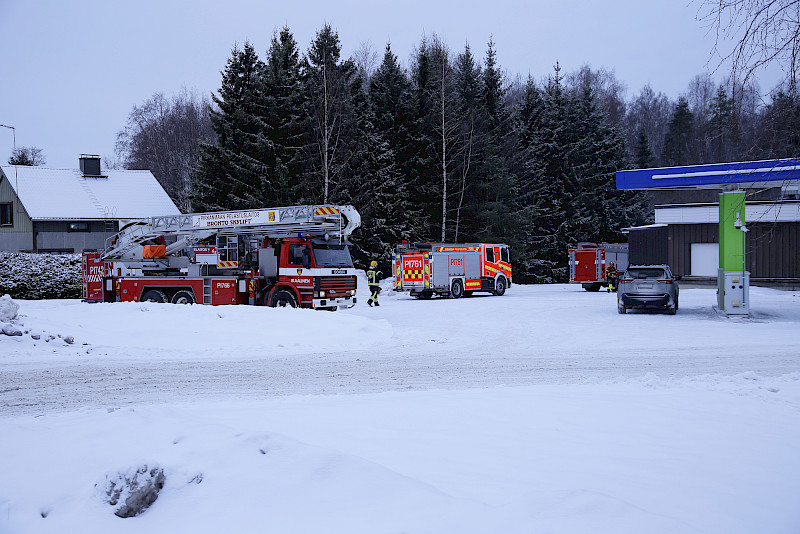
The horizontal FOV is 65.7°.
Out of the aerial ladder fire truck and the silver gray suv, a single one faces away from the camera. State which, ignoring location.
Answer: the silver gray suv

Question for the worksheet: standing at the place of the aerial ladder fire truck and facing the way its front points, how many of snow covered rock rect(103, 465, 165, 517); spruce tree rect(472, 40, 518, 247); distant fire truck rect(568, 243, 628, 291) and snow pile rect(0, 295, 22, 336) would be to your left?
2

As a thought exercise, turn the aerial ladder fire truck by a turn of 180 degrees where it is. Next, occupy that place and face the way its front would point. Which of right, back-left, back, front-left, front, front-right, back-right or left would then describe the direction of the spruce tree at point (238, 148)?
front-right

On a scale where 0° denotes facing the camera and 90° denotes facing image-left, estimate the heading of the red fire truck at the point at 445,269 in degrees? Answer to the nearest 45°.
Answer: approximately 225°

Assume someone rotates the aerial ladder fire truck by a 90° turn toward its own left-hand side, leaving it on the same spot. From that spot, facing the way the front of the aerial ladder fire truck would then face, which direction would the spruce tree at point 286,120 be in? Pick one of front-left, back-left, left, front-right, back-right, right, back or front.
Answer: front-left

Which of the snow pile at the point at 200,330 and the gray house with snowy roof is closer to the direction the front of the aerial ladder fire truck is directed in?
the snow pile

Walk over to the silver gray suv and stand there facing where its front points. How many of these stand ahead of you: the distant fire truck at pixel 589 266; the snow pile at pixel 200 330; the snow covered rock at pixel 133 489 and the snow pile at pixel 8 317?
1

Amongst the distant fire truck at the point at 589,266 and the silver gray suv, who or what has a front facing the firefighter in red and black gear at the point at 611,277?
the silver gray suv

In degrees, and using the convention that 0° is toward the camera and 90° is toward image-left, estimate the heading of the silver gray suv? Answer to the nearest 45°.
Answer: approximately 180°

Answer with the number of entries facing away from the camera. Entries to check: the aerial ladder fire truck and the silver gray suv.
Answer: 1

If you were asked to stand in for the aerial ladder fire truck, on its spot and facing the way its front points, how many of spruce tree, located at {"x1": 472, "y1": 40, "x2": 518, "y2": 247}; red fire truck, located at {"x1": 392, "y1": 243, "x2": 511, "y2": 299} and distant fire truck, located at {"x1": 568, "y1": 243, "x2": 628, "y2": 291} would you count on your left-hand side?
3

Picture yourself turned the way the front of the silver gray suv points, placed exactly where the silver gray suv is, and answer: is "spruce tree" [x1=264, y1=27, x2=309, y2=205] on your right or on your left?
on your left

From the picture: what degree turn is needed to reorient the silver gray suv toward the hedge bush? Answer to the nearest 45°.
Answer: approximately 90° to its left

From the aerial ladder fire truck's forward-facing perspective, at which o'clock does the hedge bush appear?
The hedge bush is roughly at 6 o'clock from the aerial ladder fire truck.

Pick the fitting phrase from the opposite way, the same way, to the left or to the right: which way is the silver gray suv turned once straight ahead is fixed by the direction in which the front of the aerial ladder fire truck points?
to the left

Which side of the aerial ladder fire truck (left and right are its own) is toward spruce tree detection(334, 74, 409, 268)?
left
